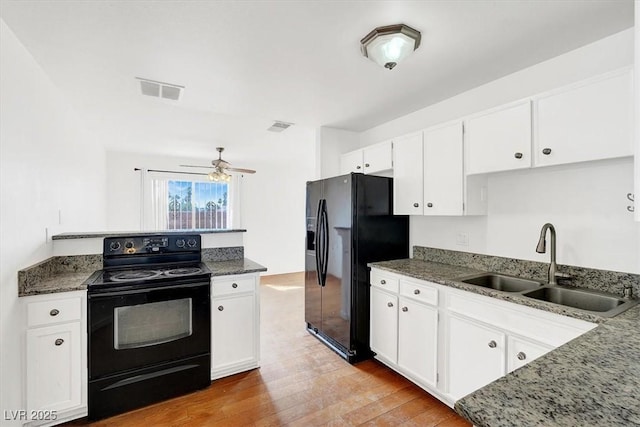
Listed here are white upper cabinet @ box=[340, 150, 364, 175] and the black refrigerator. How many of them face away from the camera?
0

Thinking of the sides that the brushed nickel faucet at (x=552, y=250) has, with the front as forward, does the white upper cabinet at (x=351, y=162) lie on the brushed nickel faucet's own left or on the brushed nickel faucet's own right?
on the brushed nickel faucet's own right

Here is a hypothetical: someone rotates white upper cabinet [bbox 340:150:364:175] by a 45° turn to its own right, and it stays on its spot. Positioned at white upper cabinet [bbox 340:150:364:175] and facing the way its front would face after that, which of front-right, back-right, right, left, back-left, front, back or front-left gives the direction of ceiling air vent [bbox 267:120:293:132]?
front

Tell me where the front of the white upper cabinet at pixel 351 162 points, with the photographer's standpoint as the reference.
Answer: facing the viewer and to the left of the viewer

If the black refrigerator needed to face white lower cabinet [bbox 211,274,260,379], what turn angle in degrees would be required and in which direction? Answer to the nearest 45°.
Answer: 0° — it already faces it

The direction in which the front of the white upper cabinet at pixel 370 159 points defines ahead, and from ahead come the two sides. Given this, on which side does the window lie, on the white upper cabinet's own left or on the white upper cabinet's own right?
on the white upper cabinet's own right

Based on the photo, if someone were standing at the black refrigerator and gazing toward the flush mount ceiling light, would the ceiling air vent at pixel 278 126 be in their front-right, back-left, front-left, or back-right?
back-right

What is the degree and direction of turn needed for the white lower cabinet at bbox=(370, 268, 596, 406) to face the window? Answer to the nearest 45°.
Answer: approximately 45° to its right

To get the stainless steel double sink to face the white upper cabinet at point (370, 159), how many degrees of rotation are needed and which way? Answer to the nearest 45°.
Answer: approximately 45° to its right

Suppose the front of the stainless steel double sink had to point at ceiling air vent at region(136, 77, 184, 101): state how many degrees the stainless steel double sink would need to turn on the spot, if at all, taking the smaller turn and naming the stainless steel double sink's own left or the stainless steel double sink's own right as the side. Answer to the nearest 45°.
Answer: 0° — it already faces it

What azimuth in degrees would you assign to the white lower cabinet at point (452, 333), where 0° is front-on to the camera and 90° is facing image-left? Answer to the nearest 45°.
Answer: approximately 45°

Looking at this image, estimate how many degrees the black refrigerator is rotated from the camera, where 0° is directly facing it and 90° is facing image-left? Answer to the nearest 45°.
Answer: approximately 45°
